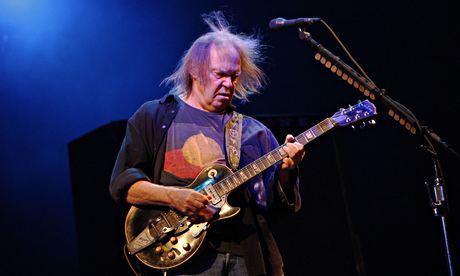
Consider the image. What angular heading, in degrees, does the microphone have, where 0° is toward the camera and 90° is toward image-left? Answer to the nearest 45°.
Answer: approximately 90°

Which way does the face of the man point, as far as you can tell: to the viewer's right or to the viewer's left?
to the viewer's right
